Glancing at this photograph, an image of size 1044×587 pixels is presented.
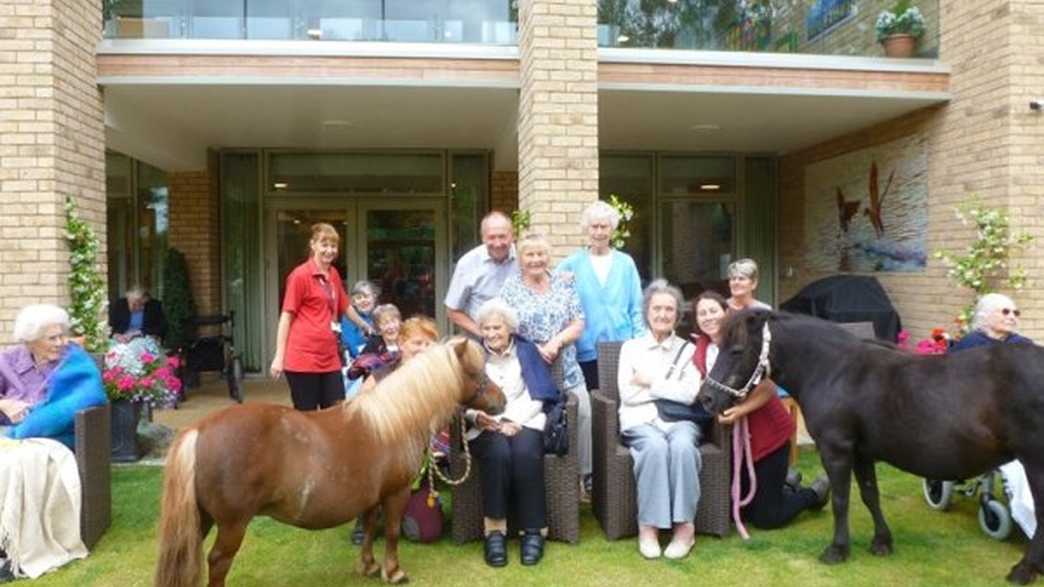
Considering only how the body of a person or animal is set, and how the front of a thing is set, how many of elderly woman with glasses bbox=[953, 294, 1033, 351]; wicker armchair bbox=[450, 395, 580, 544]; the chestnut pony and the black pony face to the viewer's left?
1

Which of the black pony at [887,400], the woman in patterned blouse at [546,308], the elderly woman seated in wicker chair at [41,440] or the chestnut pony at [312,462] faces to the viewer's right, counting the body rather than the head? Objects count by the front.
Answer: the chestnut pony

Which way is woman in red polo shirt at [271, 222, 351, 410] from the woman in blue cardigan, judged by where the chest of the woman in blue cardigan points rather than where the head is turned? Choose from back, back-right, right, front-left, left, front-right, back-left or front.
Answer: right

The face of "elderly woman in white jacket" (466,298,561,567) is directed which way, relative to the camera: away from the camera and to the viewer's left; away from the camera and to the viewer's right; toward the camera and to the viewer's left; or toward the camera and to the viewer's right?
toward the camera and to the viewer's left

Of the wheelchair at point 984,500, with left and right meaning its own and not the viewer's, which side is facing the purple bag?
right

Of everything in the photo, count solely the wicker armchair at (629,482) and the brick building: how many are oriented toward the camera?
2

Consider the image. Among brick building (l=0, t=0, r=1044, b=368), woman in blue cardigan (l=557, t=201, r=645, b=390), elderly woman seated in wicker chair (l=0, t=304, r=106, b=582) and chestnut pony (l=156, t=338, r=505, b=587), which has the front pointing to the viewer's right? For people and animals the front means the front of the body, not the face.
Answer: the chestnut pony

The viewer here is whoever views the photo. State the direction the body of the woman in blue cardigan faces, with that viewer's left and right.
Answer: facing the viewer

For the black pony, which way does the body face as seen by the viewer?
to the viewer's left

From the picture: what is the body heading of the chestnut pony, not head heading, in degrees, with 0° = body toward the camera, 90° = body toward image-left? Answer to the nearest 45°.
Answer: approximately 270°

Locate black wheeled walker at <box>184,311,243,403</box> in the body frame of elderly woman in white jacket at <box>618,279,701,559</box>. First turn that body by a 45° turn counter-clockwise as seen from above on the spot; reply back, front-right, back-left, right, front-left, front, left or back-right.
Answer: back

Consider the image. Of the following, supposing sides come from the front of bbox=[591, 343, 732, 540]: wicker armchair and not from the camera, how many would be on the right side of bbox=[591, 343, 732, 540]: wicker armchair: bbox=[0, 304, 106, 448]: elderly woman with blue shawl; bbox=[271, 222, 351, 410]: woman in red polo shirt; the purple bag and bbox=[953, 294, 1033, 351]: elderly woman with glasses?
3

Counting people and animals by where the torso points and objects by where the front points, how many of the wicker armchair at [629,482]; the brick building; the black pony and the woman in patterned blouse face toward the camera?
3
